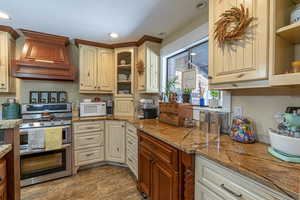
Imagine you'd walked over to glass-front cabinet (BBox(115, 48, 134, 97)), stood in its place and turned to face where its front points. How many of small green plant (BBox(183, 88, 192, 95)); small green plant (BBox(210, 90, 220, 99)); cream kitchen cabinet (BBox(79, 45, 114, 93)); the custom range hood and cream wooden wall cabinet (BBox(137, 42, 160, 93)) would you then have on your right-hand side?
2

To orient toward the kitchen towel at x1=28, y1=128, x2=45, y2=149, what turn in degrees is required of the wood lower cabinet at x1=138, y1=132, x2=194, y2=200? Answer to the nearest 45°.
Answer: approximately 45° to its right

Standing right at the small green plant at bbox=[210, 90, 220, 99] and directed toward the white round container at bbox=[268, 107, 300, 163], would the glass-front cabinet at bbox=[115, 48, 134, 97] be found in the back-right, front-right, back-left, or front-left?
back-right

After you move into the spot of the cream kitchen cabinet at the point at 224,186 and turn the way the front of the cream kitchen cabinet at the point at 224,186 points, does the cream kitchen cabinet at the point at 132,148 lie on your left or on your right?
on your right

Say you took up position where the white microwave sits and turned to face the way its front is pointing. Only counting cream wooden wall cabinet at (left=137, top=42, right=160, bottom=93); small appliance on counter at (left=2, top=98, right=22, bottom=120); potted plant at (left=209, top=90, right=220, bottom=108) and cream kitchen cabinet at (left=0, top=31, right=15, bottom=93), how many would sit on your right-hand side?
2

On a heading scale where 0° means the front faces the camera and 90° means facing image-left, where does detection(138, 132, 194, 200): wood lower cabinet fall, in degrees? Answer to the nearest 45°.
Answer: approximately 45°

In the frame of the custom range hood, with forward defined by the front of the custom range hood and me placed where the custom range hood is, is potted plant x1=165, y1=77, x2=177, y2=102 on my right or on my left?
on my left

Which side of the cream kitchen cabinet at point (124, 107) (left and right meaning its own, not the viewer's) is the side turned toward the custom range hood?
right

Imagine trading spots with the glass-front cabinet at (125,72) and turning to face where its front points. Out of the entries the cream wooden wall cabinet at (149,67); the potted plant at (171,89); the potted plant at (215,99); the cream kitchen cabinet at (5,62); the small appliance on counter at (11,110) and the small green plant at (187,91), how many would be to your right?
2

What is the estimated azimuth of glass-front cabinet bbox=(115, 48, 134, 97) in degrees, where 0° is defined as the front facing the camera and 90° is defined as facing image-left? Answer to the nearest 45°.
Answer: approximately 0°
